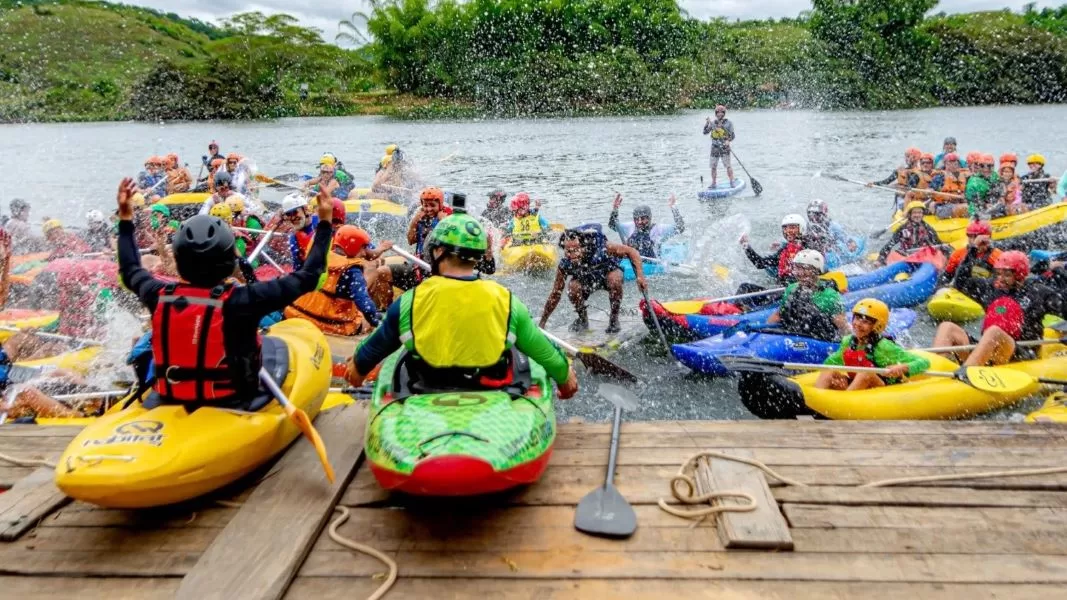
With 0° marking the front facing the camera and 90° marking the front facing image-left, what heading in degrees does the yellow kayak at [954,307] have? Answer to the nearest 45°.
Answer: approximately 45°

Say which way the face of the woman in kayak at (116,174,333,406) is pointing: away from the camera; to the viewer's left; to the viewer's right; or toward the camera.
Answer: away from the camera

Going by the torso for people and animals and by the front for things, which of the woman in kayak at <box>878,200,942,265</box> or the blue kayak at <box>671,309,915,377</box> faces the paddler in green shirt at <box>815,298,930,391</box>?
the woman in kayak

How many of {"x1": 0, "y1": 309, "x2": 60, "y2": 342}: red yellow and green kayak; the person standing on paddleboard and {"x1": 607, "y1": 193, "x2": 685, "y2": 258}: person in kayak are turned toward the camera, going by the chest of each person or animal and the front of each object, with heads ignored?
2

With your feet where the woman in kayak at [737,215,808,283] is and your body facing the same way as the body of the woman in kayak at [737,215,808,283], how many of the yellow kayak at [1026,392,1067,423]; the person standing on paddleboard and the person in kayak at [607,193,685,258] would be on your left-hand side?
1

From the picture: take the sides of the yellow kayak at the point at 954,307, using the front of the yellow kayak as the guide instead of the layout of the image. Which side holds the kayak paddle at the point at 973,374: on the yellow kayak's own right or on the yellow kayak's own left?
on the yellow kayak's own left

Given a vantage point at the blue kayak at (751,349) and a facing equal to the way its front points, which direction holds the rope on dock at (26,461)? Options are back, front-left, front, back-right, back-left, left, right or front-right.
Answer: front-left

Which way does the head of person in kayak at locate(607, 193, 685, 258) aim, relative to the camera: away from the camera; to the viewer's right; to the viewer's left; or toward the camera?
toward the camera

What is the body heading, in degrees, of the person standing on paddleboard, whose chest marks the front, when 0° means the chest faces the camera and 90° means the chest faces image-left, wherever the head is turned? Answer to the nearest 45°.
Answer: approximately 0°

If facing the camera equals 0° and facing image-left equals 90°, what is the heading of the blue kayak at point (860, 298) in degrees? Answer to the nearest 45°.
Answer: approximately 90°

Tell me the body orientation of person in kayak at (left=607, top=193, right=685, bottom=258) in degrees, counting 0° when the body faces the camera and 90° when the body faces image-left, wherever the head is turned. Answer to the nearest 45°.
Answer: approximately 0°

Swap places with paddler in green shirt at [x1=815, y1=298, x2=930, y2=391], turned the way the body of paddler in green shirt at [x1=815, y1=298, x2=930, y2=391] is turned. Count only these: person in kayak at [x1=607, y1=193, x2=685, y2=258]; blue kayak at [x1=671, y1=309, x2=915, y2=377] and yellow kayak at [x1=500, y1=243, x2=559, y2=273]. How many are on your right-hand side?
3

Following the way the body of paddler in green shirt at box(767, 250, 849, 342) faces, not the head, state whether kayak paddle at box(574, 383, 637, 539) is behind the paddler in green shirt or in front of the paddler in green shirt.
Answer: in front

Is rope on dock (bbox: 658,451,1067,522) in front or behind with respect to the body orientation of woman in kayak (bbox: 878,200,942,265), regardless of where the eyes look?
in front

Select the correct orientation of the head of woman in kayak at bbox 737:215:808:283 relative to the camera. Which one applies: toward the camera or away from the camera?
toward the camera

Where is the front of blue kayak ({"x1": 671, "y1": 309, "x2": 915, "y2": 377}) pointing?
to the viewer's left

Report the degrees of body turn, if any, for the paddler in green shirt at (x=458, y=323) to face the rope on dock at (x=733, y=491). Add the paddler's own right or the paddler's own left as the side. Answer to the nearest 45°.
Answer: approximately 90° to the paddler's own right

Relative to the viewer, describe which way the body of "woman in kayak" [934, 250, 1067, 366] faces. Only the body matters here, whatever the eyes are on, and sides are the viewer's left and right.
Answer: facing the viewer and to the left of the viewer

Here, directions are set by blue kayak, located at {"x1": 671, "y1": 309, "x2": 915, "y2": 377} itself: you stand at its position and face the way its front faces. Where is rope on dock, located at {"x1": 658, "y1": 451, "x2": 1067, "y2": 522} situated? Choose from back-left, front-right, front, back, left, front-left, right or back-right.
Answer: left
